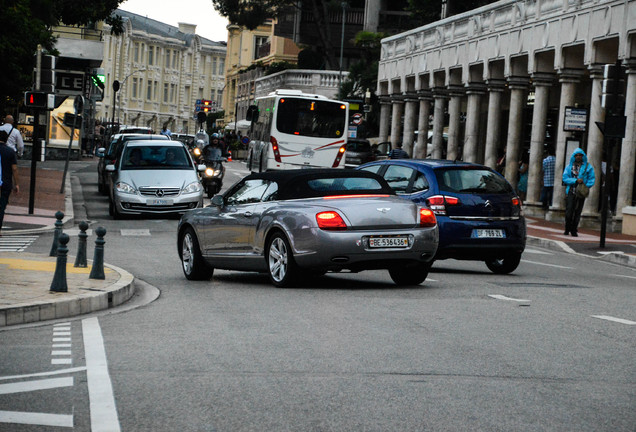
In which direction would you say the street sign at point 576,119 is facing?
toward the camera

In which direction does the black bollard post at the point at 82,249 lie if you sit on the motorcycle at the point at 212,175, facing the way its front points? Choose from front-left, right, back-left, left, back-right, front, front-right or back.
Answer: front

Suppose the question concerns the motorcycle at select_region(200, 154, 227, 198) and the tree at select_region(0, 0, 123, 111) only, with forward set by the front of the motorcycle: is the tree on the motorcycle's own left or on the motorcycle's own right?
on the motorcycle's own right

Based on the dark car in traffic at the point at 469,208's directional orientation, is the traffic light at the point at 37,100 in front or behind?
in front

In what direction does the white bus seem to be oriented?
away from the camera

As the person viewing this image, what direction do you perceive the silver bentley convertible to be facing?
facing away from the viewer and to the left of the viewer

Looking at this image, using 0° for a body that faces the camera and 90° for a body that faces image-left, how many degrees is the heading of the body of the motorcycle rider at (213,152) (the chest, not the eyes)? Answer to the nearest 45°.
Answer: approximately 0°

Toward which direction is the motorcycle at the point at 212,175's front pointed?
toward the camera

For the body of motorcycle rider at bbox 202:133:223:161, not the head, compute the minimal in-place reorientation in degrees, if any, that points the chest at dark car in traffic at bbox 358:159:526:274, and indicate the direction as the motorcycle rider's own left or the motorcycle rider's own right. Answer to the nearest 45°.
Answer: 0° — they already face it

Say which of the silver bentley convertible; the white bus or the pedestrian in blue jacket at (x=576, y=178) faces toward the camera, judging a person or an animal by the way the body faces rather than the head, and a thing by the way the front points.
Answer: the pedestrian in blue jacket
